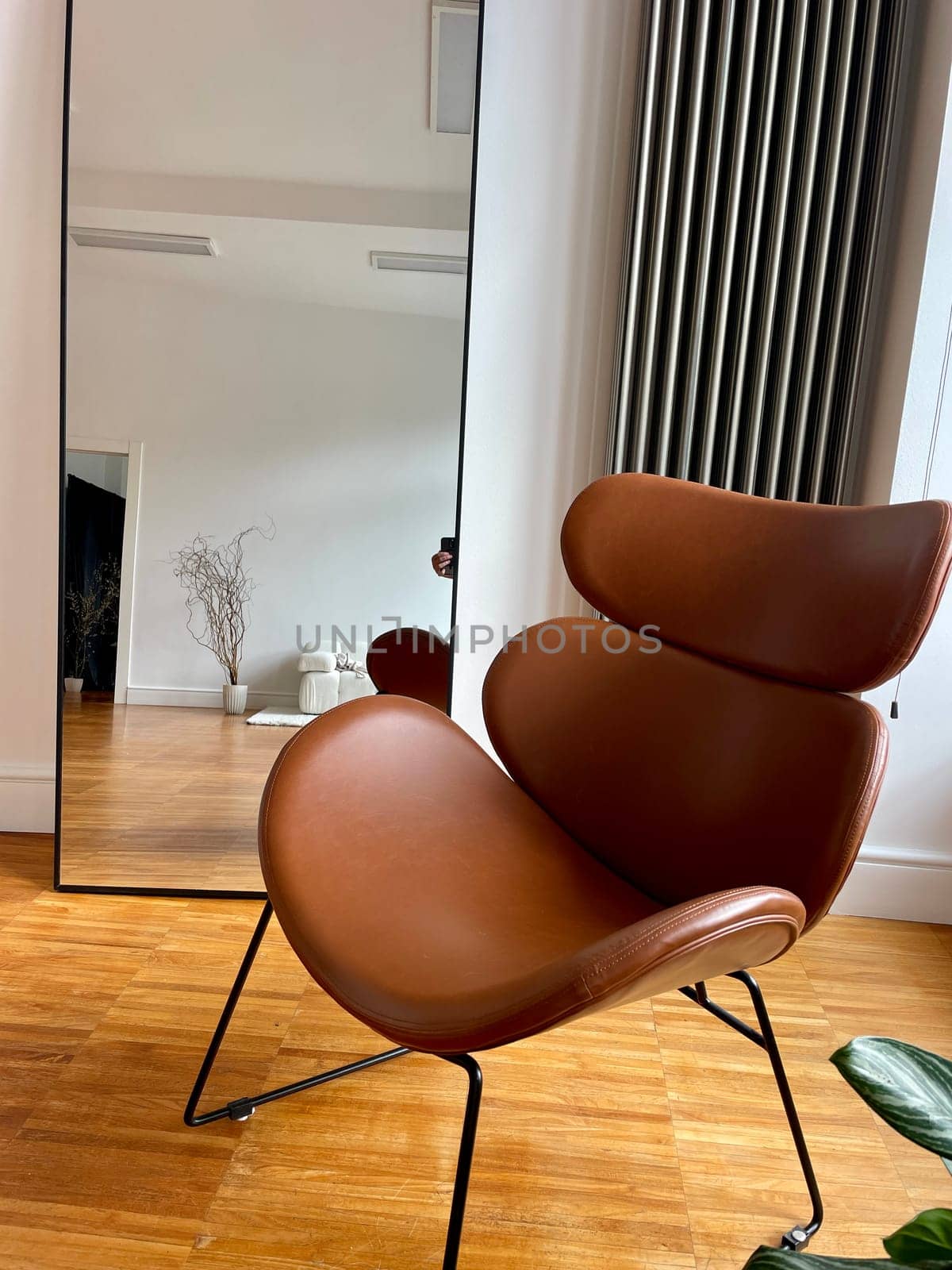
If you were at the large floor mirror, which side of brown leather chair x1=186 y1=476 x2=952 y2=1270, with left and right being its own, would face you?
right

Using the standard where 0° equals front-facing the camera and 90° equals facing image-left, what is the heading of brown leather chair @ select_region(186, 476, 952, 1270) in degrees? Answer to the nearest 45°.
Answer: approximately 45°

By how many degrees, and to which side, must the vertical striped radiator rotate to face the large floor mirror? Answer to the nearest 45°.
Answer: approximately 90° to its right

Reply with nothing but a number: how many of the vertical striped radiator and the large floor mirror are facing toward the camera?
2

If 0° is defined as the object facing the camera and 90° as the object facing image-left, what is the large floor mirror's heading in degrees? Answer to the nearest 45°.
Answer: approximately 0°

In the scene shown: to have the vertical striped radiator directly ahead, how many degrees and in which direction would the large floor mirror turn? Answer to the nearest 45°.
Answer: approximately 90° to its left

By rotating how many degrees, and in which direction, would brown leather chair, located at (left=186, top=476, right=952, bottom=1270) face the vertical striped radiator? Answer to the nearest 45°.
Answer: approximately 135° to its right

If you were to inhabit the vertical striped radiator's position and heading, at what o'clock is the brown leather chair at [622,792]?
The brown leather chair is roughly at 12 o'clock from the vertical striped radiator.

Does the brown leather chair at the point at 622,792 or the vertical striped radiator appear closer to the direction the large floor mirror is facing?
the brown leather chair
